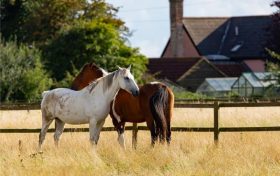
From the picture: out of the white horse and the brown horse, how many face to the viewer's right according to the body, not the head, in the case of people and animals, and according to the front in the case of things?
1

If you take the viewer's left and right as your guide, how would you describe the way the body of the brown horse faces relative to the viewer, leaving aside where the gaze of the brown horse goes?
facing away from the viewer and to the left of the viewer

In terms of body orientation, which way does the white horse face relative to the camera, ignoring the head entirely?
to the viewer's right

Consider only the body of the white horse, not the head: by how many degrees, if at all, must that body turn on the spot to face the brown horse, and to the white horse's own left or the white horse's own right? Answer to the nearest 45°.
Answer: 0° — it already faces it

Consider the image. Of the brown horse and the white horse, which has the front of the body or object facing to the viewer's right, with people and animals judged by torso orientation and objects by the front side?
the white horse

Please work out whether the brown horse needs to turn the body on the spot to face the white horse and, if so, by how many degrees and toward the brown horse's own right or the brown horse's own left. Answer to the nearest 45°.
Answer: approximately 45° to the brown horse's own left
